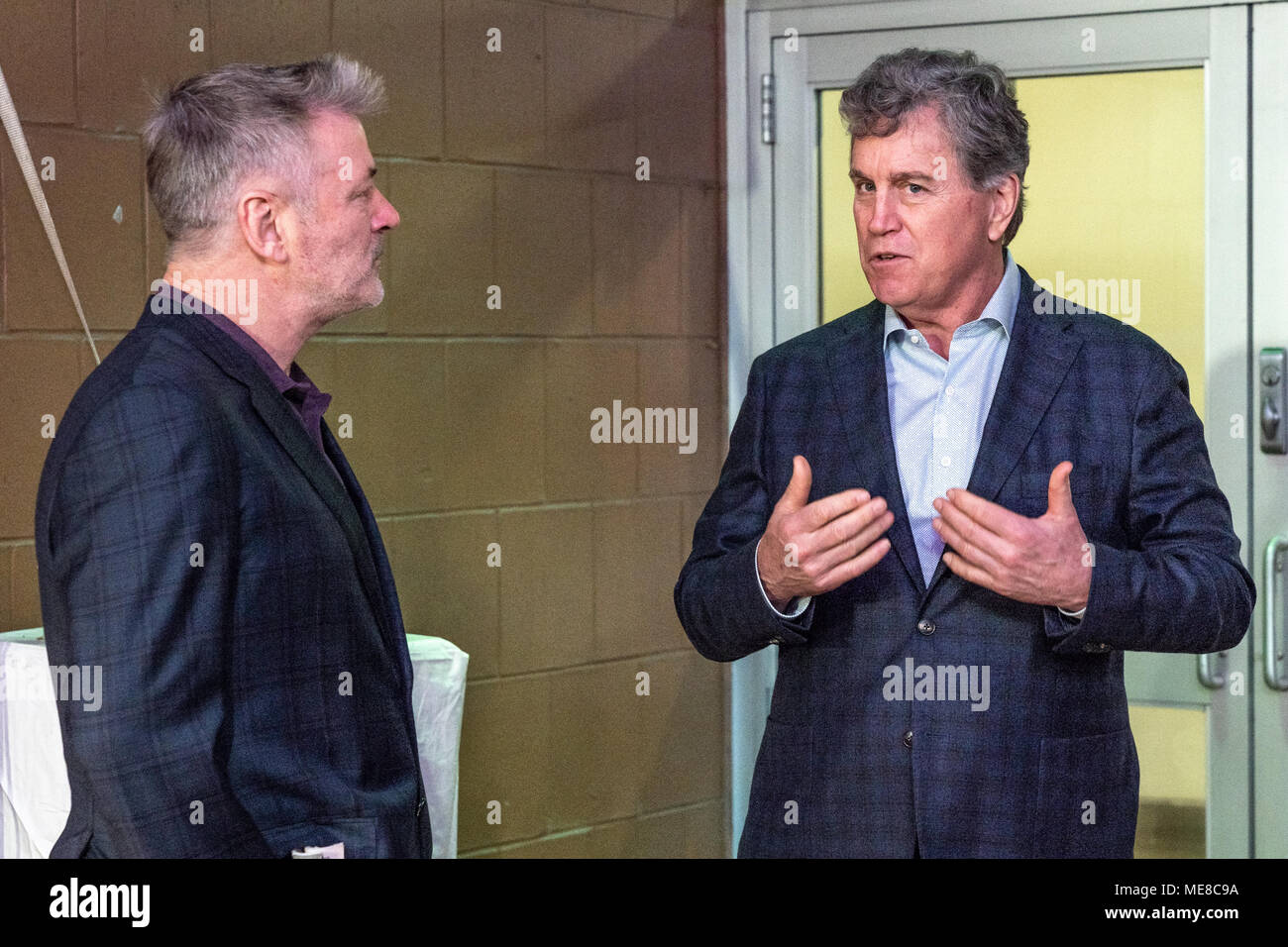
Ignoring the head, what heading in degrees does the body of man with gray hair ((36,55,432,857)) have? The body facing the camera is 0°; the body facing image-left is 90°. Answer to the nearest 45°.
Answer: approximately 270°

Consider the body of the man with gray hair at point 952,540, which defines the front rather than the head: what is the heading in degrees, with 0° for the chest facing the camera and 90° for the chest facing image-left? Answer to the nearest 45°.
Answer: approximately 0°

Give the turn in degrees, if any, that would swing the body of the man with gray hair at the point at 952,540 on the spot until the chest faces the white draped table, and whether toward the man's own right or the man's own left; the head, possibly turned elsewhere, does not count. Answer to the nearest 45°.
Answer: approximately 90° to the man's own right

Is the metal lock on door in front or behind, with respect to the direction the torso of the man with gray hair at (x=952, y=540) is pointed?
behind

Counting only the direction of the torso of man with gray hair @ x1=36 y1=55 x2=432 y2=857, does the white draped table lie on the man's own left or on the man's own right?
on the man's own left

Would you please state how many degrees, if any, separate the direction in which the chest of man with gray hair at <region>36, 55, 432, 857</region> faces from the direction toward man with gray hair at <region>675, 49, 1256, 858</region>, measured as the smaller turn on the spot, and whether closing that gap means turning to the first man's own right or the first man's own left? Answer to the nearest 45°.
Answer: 0° — they already face them

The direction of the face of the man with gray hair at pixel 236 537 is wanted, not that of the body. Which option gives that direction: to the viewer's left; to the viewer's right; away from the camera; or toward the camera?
to the viewer's right

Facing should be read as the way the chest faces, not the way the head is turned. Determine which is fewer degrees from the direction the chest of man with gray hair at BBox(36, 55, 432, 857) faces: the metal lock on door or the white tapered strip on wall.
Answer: the metal lock on door

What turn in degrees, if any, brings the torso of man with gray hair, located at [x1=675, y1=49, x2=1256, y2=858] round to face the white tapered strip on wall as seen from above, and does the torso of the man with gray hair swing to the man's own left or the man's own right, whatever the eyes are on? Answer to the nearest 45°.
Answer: approximately 90° to the man's own right

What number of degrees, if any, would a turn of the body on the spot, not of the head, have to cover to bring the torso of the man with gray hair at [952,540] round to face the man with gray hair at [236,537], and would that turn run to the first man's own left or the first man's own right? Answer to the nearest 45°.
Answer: approximately 45° to the first man's own right

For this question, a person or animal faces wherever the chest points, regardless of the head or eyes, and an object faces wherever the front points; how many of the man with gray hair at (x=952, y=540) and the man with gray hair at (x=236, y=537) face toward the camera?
1
